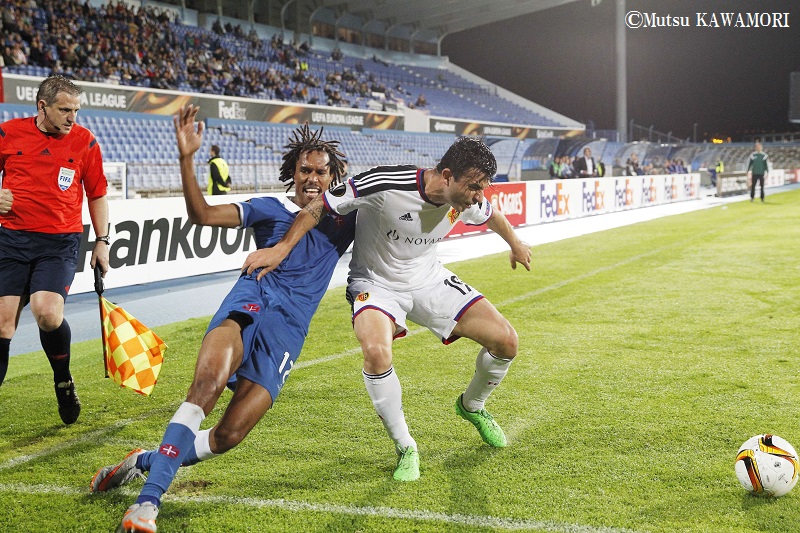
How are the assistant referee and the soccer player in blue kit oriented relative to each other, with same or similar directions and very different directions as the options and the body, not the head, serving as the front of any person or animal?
same or similar directions

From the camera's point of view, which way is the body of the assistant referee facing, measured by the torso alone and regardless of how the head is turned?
toward the camera

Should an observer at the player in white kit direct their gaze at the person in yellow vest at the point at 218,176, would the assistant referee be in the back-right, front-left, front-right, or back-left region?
front-left

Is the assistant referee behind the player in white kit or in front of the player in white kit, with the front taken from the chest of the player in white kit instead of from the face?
behind

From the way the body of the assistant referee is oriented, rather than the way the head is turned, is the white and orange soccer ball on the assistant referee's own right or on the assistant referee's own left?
on the assistant referee's own left

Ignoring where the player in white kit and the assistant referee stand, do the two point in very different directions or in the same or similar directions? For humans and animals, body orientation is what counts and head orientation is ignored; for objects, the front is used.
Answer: same or similar directions

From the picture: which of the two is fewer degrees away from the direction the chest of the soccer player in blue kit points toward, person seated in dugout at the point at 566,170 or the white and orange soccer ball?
the white and orange soccer ball

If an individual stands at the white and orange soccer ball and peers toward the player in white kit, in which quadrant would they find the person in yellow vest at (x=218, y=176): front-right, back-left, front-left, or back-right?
front-right

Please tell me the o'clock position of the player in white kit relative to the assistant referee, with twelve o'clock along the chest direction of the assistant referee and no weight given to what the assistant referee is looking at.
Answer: The player in white kit is roughly at 10 o'clock from the assistant referee.

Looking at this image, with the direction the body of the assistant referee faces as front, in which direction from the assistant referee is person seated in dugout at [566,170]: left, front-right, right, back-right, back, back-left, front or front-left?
back-left

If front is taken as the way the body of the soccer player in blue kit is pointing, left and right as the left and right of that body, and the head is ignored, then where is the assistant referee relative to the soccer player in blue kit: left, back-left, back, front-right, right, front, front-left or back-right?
back-right

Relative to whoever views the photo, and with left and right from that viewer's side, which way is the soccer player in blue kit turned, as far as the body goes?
facing the viewer

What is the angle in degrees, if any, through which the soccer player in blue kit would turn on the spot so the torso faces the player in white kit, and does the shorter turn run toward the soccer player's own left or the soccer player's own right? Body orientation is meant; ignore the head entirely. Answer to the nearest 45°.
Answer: approximately 135° to the soccer player's own left
